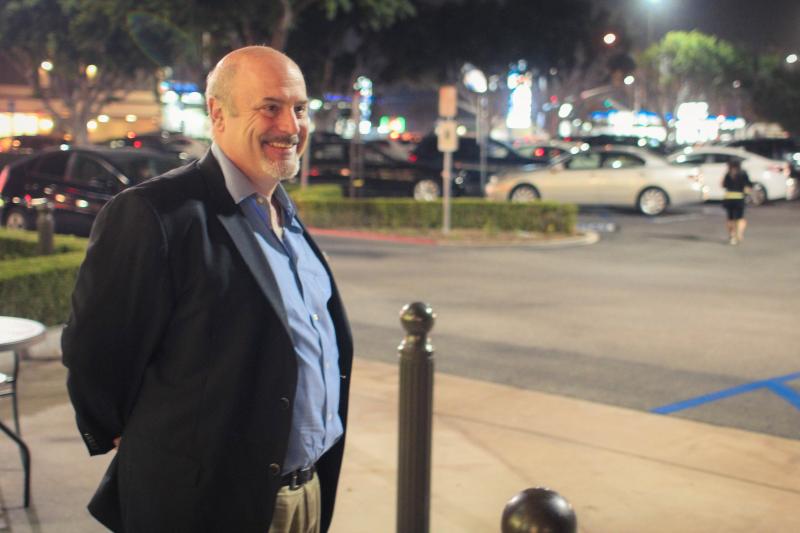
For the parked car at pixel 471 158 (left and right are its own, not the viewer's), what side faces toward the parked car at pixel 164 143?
back

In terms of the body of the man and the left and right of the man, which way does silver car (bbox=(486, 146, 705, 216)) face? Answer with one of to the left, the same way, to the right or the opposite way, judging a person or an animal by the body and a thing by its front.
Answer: the opposite way

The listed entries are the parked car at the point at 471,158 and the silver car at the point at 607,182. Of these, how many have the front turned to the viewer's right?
1

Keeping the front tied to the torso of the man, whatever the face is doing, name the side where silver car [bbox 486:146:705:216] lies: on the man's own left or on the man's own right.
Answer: on the man's own left

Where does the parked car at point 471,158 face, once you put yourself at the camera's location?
facing to the right of the viewer

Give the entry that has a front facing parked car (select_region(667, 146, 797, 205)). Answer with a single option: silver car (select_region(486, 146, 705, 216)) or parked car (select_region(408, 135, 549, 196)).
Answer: parked car (select_region(408, 135, 549, 196))

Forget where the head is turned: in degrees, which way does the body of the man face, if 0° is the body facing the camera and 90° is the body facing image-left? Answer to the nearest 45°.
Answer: approximately 315°

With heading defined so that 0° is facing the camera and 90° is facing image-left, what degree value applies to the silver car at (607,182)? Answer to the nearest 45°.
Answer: approximately 90°
